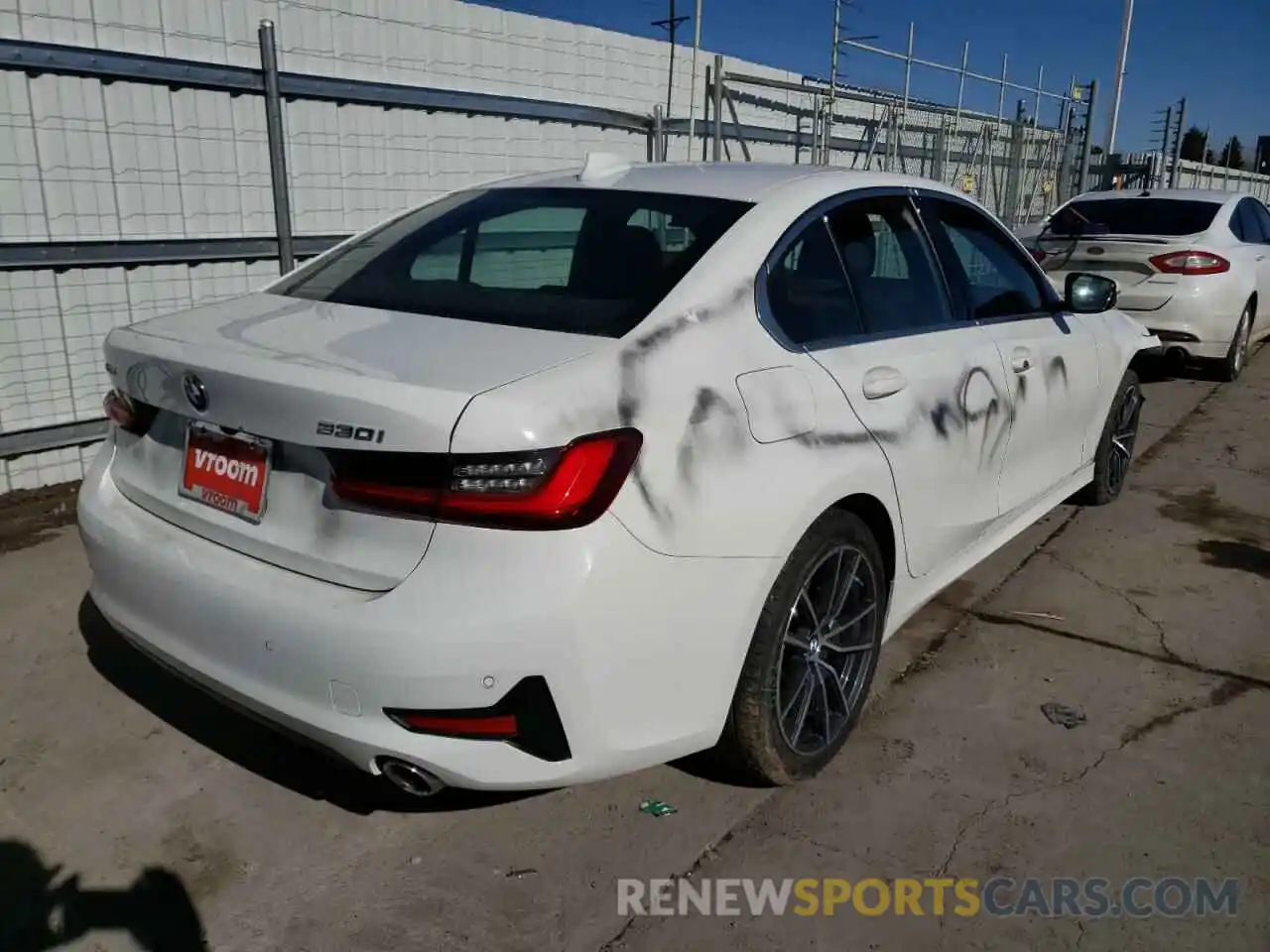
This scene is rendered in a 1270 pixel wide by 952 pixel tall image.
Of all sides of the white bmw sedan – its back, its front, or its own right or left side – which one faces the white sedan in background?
front

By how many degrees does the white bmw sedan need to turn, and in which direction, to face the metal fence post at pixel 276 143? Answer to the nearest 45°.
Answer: approximately 90° to its left

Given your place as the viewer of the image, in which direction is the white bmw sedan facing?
facing away from the viewer and to the right of the viewer

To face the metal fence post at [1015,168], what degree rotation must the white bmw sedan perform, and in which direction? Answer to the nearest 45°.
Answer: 0° — it already faces it

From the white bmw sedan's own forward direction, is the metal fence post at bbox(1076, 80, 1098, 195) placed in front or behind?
in front

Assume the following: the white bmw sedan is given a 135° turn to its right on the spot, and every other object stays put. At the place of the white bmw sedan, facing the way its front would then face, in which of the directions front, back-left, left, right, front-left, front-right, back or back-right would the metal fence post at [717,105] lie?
back

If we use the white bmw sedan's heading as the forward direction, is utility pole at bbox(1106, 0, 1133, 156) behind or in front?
in front
